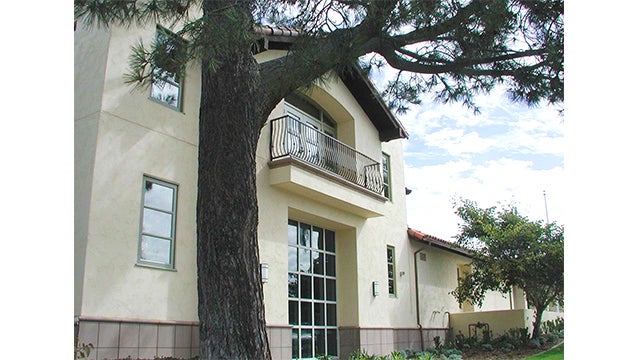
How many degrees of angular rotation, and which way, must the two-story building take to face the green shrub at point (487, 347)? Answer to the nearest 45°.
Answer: approximately 90° to its left

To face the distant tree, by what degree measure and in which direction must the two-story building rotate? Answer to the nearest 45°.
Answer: approximately 90° to its left

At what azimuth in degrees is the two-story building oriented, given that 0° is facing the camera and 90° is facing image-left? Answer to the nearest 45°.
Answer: approximately 315°

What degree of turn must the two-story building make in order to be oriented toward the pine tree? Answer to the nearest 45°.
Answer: approximately 45° to its right

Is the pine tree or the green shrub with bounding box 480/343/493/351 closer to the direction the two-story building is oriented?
the pine tree

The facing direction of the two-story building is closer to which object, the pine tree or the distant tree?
the pine tree

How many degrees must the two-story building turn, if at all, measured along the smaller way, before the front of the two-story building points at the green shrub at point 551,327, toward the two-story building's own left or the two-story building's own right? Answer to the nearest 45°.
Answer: approximately 90° to the two-story building's own left

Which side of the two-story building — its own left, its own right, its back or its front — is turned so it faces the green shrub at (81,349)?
right
